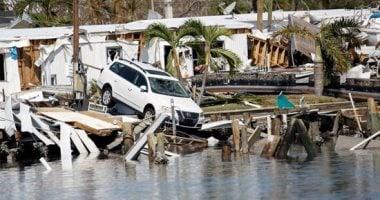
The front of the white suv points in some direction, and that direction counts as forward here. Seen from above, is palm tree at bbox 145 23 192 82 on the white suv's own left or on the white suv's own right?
on the white suv's own left

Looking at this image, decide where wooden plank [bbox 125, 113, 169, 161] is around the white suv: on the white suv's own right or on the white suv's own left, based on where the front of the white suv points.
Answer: on the white suv's own right

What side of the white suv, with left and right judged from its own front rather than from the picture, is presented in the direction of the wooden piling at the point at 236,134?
front

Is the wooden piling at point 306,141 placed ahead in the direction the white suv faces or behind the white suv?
ahead

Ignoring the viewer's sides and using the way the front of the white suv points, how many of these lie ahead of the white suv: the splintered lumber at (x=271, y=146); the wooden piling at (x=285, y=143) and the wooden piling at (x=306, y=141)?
3

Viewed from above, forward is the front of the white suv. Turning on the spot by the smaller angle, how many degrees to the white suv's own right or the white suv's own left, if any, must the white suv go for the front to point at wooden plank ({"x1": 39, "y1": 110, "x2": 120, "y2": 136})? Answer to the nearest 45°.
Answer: approximately 90° to the white suv's own right

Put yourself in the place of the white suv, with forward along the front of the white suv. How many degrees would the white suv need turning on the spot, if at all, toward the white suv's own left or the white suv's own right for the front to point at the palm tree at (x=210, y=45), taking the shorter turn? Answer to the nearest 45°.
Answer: approximately 90° to the white suv's own left

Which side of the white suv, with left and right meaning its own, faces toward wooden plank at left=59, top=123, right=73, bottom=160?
right

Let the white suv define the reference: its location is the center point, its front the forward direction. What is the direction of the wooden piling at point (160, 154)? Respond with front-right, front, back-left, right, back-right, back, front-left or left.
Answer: front-right

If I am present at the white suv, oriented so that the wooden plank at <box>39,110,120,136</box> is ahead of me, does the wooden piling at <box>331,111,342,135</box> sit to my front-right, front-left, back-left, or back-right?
back-left

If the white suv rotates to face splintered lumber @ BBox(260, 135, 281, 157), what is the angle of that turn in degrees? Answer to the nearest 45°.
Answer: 0° — it already faces it

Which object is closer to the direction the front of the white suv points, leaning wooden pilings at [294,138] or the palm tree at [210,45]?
the leaning wooden pilings

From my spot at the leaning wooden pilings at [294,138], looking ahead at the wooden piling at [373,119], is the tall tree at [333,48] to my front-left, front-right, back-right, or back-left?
front-left

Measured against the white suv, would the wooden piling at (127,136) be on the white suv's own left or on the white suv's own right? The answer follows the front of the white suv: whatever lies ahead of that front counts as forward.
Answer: on the white suv's own right

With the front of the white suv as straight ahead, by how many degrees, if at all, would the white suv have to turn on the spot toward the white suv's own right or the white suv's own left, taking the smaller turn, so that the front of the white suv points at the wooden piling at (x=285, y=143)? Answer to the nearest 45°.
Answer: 0° — it already faces it

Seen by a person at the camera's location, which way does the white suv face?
facing the viewer and to the right of the viewer

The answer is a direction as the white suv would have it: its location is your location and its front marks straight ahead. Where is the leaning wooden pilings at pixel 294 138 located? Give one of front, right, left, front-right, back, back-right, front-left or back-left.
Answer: front

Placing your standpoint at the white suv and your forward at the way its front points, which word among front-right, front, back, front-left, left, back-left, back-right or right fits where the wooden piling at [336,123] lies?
front-left
